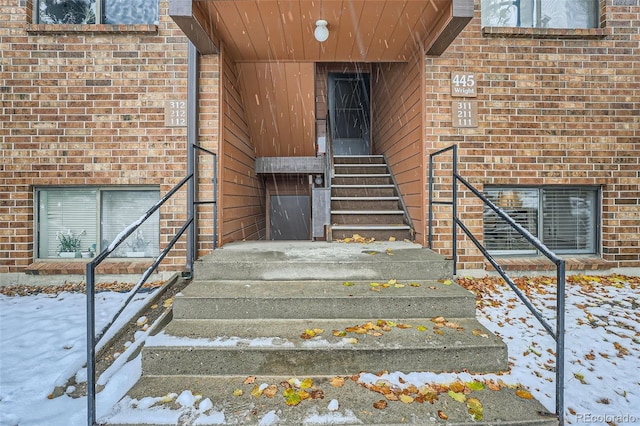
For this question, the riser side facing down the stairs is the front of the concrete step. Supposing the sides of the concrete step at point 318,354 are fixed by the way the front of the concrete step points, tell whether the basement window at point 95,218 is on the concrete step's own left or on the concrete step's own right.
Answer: on the concrete step's own right

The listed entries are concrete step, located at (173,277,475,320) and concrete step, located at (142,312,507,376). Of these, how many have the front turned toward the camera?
2

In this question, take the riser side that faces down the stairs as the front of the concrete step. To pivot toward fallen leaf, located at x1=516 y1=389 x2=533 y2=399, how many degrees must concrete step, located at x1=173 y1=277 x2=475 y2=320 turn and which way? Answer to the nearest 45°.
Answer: approximately 45° to its left

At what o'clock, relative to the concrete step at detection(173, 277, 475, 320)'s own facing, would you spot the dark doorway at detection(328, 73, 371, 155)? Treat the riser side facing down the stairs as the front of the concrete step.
The dark doorway is roughly at 6 o'clock from the concrete step.

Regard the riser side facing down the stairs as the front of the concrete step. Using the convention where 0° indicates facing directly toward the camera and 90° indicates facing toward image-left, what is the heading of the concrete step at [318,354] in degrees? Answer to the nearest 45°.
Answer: approximately 0°
